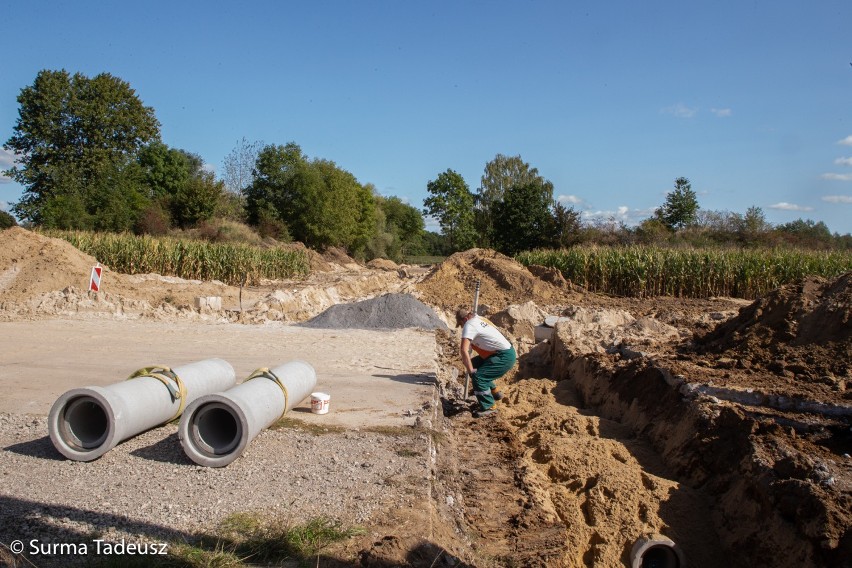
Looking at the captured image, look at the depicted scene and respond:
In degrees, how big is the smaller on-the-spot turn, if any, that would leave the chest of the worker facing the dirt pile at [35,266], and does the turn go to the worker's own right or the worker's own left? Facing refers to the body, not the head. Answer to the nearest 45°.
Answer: approximately 45° to the worker's own right

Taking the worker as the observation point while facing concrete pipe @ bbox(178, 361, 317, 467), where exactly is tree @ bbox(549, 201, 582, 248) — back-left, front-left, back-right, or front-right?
back-right

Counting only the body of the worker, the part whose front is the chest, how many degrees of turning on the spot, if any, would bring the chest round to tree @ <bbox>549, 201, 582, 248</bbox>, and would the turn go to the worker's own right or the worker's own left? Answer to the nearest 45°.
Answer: approximately 90° to the worker's own right

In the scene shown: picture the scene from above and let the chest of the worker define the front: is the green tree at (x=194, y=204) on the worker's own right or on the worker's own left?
on the worker's own right

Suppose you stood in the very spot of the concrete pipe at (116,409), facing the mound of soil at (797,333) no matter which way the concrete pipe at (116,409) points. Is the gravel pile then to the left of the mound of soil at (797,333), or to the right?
left

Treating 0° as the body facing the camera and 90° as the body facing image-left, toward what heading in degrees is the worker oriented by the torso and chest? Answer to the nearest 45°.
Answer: approximately 90°

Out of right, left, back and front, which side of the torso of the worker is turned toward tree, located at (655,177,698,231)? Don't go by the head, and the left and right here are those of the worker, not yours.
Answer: right

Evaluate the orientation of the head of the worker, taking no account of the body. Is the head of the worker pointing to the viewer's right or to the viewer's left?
to the viewer's left

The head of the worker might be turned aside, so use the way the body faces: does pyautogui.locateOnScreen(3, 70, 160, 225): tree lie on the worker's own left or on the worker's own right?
on the worker's own right

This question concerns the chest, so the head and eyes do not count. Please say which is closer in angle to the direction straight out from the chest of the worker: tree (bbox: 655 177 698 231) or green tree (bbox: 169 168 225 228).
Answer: the green tree

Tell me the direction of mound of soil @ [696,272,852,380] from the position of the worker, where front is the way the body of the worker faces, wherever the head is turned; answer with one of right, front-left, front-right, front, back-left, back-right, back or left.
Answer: back

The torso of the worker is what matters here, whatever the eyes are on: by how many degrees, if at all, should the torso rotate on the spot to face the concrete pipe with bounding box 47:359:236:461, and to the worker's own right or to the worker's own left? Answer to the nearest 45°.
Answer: approximately 45° to the worker's own left

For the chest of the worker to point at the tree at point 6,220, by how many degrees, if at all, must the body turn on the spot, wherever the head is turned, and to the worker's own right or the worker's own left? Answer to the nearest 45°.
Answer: approximately 45° to the worker's own right
